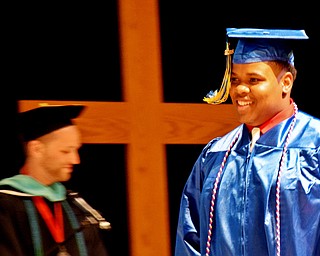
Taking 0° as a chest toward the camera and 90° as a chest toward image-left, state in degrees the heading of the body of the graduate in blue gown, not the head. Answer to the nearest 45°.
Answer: approximately 45°

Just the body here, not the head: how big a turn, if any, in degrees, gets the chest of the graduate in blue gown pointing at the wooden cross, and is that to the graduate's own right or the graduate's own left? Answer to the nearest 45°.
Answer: approximately 90° to the graduate's own right
